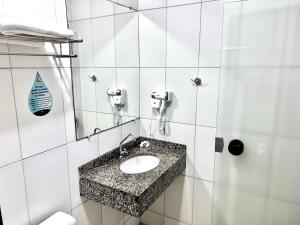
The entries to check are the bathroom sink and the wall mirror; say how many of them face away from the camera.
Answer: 0

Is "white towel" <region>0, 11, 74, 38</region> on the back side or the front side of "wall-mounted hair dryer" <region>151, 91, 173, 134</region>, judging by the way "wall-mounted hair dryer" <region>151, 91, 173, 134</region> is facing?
on the front side

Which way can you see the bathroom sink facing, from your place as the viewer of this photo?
facing the viewer and to the right of the viewer

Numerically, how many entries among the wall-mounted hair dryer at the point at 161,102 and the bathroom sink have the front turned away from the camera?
0

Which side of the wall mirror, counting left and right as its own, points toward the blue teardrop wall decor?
right

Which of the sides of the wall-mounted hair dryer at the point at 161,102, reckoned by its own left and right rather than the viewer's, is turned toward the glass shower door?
left

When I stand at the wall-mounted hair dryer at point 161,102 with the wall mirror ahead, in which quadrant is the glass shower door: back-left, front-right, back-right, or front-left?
back-left

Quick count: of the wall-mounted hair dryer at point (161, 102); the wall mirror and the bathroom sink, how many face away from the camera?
0

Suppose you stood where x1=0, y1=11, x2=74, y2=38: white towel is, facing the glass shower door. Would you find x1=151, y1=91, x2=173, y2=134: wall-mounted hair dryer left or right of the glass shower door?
left
